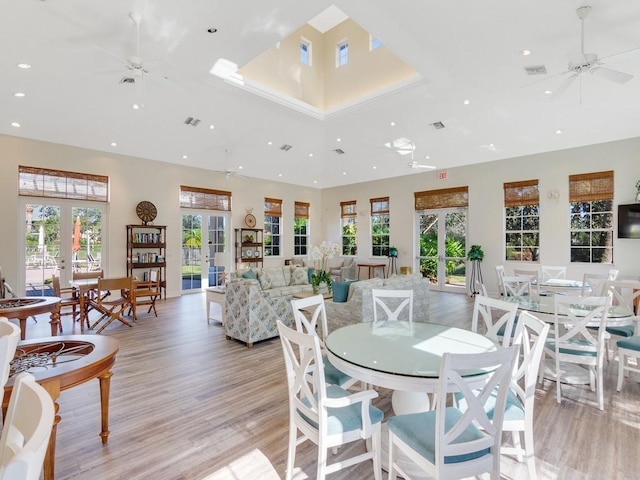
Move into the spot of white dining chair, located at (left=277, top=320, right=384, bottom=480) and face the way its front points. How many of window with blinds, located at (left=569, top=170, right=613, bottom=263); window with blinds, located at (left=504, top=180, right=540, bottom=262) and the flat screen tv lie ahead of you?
3

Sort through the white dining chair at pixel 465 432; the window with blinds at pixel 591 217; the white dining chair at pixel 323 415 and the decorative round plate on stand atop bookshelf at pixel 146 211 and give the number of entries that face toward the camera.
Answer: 2

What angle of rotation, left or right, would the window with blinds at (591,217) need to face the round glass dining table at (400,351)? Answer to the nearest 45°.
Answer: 0° — it already faces it

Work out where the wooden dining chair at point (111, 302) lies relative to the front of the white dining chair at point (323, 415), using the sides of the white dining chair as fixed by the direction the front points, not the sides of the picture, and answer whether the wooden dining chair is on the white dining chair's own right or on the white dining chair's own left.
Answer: on the white dining chair's own left

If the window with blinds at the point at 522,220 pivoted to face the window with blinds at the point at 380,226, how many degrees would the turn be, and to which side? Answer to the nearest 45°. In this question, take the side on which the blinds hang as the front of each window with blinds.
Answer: approximately 90° to its right

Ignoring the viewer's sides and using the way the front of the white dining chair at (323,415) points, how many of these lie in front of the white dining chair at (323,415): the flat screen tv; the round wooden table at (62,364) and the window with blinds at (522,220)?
2

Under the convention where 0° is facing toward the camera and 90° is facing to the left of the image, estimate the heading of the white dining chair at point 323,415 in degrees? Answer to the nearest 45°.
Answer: approximately 225°

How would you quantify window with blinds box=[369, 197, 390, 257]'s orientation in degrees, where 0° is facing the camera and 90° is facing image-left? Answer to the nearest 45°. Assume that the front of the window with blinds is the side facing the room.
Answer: approximately 45°

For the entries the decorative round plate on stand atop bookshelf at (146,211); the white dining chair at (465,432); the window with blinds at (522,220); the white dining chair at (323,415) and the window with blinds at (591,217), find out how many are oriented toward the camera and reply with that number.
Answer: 3

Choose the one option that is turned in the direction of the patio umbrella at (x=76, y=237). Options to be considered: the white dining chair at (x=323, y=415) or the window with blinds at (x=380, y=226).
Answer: the window with blinds

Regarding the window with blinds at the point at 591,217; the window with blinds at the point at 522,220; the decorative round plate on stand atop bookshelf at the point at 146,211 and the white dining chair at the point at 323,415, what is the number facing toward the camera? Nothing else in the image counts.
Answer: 3
